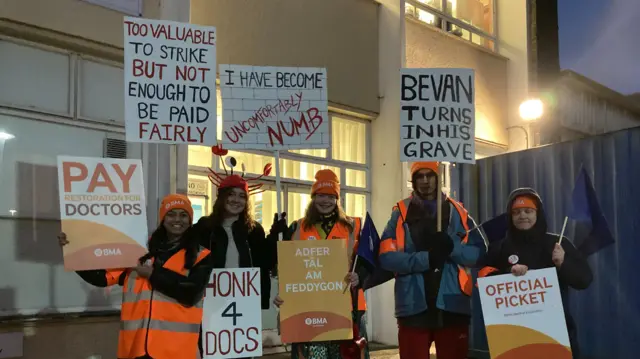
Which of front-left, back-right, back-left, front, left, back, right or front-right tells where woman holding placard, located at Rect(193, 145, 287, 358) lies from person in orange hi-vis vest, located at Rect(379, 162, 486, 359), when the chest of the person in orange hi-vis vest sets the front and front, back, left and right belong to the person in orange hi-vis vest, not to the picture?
right

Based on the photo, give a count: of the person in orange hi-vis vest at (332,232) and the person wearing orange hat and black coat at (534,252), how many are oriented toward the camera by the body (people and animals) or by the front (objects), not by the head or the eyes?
2

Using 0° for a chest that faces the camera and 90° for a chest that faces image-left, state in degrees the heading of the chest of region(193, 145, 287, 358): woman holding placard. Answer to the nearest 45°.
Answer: approximately 0°

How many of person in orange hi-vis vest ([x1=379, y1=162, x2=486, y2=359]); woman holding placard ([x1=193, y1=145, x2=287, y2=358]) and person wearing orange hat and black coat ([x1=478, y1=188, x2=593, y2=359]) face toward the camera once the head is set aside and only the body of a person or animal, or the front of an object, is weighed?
3

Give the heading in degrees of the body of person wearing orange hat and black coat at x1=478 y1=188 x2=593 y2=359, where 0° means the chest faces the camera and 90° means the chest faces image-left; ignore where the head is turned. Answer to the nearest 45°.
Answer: approximately 0°

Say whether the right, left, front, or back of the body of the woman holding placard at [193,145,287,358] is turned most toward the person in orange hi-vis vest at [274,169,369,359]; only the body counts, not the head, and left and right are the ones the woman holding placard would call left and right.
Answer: left

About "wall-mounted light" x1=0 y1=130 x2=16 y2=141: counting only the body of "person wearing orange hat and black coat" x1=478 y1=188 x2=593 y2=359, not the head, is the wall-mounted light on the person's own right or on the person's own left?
on the person's own right

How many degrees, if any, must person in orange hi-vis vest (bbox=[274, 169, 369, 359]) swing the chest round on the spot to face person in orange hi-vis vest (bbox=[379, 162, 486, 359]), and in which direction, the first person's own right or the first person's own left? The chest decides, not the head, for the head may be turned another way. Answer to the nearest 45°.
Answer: approximately 90° to the first person's own left
